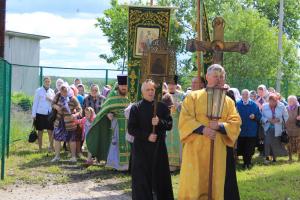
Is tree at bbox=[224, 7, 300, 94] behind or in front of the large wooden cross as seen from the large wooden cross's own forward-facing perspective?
behind

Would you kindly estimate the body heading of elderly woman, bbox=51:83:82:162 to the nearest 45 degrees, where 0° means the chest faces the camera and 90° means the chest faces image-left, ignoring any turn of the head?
approximately 0°

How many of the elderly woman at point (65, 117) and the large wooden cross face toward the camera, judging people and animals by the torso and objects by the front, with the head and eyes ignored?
2

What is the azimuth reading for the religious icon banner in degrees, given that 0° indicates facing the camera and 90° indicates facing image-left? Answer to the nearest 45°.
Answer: approximately 0°

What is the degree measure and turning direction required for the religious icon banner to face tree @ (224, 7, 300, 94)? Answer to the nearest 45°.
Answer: approximately 180°

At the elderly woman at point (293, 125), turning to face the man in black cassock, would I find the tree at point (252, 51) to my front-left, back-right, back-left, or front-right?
back-right

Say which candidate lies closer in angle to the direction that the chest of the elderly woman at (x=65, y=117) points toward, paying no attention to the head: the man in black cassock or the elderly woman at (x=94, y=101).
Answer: the man in black cassock

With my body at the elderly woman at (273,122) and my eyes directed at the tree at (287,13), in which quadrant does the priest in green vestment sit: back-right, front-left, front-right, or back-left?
back-left
